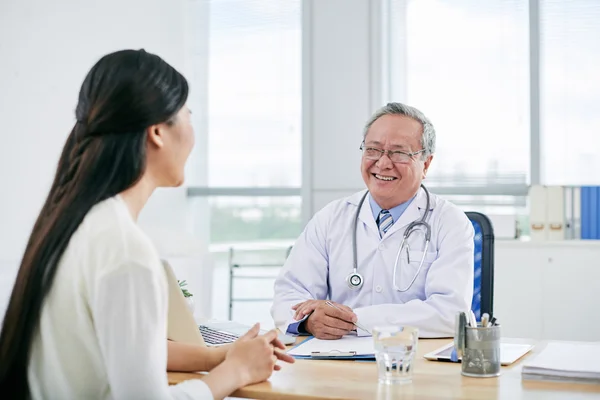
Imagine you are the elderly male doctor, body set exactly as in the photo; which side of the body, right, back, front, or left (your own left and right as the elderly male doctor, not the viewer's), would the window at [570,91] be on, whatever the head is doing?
back

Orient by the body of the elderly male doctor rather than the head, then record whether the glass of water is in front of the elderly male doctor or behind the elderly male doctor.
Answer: in front

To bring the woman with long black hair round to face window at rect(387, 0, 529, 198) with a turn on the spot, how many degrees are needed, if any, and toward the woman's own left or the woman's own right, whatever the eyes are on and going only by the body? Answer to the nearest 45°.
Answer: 0° — they already face it

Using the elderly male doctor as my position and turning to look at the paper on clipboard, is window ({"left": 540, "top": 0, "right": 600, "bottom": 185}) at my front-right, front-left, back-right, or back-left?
back-left

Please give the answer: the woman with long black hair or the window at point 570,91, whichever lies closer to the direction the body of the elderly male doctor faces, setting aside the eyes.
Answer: the woman with long black hair

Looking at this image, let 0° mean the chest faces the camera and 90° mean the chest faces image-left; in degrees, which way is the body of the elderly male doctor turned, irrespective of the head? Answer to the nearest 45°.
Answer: approximately 45°

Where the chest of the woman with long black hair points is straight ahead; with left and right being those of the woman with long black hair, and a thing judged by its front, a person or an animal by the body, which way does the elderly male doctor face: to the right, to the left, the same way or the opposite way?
the opposite way

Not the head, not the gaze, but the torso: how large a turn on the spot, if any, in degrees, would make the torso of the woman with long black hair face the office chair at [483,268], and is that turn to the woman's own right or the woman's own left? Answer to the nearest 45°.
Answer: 0° — they already face it

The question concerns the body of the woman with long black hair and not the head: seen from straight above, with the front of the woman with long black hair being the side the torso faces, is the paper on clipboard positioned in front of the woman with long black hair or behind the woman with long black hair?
in front

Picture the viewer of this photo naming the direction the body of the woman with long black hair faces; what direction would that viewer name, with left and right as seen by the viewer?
facing away from the viewer and to the right of the viewer

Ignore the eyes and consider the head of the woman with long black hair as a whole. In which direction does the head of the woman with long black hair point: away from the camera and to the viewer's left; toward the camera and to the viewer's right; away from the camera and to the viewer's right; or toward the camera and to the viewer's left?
away from the camera and to the viewer's right
